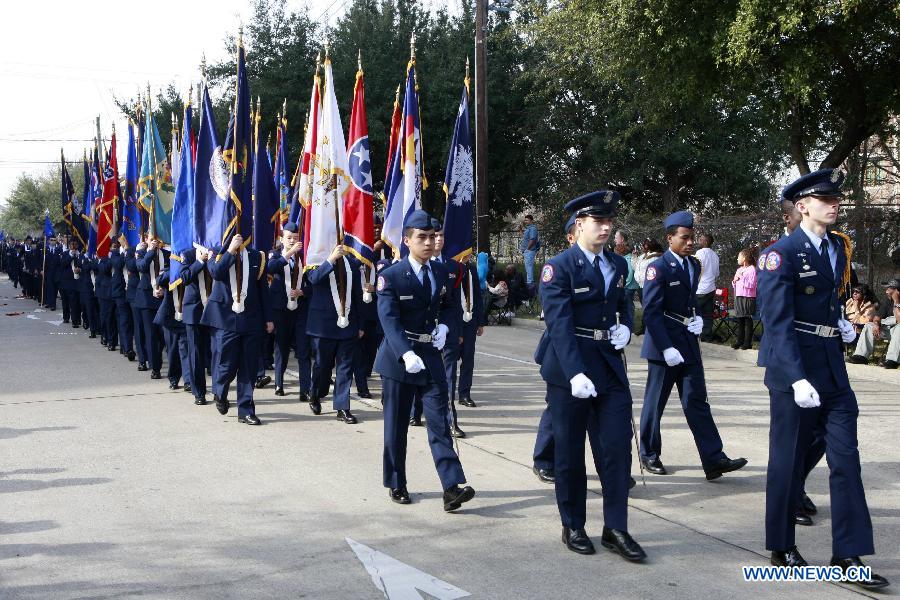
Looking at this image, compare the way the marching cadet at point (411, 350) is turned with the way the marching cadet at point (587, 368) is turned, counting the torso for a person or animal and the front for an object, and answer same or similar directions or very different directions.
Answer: same or similar directions

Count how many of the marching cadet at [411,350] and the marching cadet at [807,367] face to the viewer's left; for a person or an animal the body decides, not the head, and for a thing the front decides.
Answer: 0

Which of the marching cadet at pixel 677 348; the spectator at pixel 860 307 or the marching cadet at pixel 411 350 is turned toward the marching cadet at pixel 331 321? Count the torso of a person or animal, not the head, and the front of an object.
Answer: the spectator

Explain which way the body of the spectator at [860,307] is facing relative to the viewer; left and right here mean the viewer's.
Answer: facing the viewer and to the left of the viewer

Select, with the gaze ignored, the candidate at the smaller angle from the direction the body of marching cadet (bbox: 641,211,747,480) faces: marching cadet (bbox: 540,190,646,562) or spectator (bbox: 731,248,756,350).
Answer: the marching cadet

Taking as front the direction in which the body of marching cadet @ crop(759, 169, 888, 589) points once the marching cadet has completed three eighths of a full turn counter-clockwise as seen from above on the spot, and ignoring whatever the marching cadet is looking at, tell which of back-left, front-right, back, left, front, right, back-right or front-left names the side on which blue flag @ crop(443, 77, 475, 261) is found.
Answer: front-left

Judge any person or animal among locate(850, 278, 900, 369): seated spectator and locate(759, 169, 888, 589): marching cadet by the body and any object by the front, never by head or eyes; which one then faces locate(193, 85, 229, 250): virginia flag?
the seated spectator

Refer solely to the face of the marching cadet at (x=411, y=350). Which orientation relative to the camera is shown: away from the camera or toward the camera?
toward the camera

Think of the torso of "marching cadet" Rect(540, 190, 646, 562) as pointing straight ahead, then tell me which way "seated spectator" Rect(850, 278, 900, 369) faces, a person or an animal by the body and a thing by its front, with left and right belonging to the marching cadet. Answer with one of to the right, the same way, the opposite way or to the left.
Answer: to the right

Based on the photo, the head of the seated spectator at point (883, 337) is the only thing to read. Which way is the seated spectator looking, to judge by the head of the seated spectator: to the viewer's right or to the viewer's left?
to the viewer's left

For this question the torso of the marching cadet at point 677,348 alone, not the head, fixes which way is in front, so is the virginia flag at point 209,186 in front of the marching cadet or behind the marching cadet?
behind

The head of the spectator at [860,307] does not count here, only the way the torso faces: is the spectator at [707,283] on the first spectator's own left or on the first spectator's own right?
on the first spectator's own right

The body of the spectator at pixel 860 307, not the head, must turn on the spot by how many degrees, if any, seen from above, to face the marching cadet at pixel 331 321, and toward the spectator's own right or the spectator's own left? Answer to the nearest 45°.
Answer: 0° — they already face them

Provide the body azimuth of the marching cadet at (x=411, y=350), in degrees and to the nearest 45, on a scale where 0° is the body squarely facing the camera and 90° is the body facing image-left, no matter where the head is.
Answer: approximately 315°

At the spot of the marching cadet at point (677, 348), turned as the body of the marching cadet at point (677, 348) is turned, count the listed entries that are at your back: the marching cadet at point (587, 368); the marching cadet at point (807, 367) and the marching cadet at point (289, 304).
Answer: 1

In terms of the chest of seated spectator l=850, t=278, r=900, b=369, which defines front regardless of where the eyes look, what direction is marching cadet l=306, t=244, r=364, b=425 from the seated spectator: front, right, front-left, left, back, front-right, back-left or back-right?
front

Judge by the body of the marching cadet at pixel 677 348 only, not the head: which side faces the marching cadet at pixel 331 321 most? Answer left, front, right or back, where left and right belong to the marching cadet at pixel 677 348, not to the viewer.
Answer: back

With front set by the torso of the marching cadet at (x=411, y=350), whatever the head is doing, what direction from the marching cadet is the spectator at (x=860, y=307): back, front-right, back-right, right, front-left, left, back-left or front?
left

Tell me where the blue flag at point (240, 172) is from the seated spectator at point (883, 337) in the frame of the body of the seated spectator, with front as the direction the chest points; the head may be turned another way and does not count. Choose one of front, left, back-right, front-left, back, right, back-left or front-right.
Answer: front

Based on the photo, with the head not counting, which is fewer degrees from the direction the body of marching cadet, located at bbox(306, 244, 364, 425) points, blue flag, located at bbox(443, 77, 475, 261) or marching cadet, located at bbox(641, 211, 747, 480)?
the marching cadet

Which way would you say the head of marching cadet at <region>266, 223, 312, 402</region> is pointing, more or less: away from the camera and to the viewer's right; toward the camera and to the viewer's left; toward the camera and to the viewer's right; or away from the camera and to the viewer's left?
toward the camera and to the viewer's right
